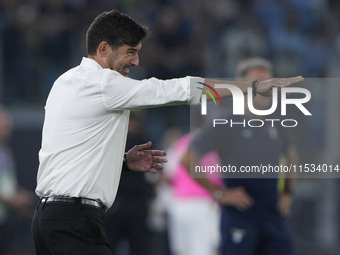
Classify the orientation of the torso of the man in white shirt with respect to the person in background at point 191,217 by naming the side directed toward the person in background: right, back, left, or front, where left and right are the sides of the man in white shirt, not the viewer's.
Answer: left

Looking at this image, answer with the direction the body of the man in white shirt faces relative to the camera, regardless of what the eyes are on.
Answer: to the viewer's right

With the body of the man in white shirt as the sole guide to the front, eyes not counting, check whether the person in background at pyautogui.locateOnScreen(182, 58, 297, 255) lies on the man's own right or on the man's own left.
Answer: on the man's own left
